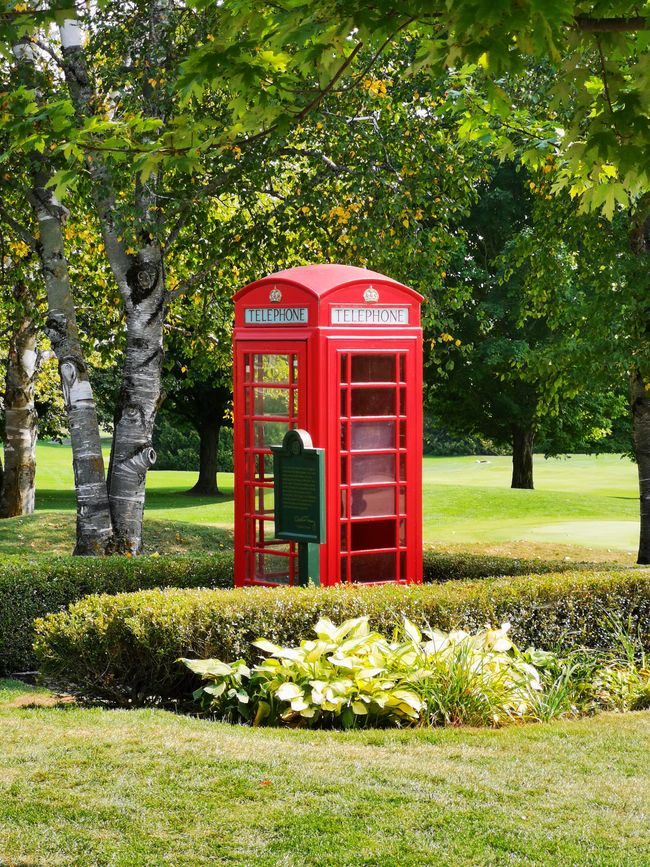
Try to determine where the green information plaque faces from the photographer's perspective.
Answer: facing the viewer and to the left of the viewer

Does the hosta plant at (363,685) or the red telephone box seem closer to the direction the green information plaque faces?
the hosta plant

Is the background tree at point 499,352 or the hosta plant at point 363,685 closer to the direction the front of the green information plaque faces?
the hosta plant

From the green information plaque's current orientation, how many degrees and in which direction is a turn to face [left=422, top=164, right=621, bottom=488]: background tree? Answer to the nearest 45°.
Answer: approximately 135° to its right

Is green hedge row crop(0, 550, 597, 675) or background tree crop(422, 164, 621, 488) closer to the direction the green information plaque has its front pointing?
the green hedge row

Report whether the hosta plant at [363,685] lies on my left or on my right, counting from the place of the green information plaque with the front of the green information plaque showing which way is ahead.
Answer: on my left

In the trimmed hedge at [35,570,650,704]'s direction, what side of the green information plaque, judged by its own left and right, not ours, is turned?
front
